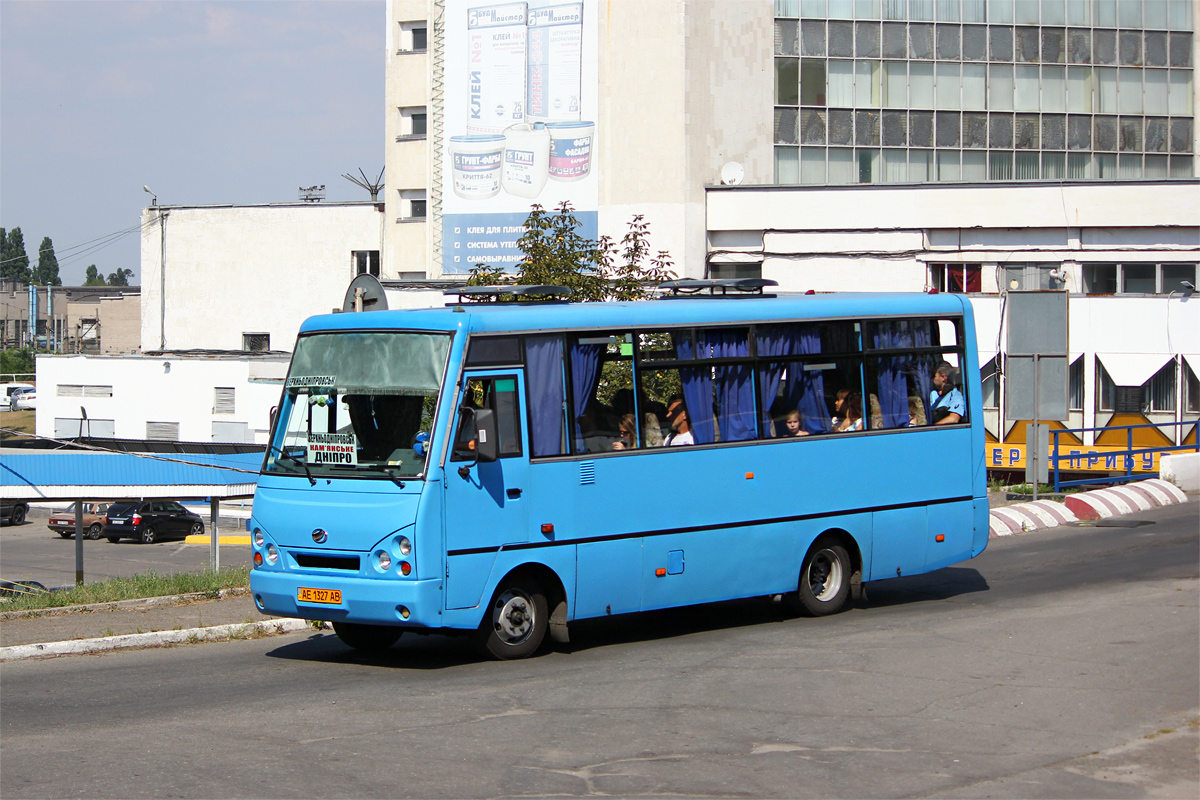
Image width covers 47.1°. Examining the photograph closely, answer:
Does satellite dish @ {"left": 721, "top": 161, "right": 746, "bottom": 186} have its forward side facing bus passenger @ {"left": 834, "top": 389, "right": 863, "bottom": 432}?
yes

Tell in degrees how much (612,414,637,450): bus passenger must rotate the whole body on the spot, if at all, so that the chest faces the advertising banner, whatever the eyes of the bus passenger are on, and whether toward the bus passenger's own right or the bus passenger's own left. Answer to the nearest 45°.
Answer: approximately 135° to the bus passenger's own right

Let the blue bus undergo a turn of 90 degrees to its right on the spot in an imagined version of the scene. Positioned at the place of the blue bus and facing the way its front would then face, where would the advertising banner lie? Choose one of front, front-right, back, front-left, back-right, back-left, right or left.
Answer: front-right

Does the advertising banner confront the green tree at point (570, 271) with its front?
yes

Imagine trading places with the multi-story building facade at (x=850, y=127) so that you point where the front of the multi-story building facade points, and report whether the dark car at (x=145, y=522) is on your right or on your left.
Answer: on your right

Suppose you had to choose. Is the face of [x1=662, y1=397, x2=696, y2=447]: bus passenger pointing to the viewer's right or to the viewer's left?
to the viewer's left

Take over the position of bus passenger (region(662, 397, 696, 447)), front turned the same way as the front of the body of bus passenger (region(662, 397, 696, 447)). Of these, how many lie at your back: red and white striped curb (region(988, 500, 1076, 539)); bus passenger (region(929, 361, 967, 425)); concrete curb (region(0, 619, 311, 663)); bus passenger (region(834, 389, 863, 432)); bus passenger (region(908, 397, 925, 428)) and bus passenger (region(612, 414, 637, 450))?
4

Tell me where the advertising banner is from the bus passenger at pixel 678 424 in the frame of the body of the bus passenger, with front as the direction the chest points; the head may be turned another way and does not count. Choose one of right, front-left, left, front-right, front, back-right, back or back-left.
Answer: back-right

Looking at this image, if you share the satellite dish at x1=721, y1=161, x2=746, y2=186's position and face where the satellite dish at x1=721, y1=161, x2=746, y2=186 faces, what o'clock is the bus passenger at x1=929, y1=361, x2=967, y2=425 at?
The bus passenger is roughly at 12 o'clock from the satellite dish.

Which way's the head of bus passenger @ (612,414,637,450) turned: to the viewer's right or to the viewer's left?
to the viewer's left

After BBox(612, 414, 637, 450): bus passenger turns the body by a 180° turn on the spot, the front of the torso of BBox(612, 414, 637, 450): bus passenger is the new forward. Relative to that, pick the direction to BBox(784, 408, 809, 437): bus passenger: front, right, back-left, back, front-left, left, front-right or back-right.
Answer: front

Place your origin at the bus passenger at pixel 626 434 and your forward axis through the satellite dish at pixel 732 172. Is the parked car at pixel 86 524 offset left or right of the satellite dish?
left

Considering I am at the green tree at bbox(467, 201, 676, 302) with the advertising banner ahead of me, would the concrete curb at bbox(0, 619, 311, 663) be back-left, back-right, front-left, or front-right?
back-left

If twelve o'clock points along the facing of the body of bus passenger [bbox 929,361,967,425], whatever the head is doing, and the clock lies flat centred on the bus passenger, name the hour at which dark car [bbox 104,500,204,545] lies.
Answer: The dark car is roughly at 3 o'clock from the bus passenger.
